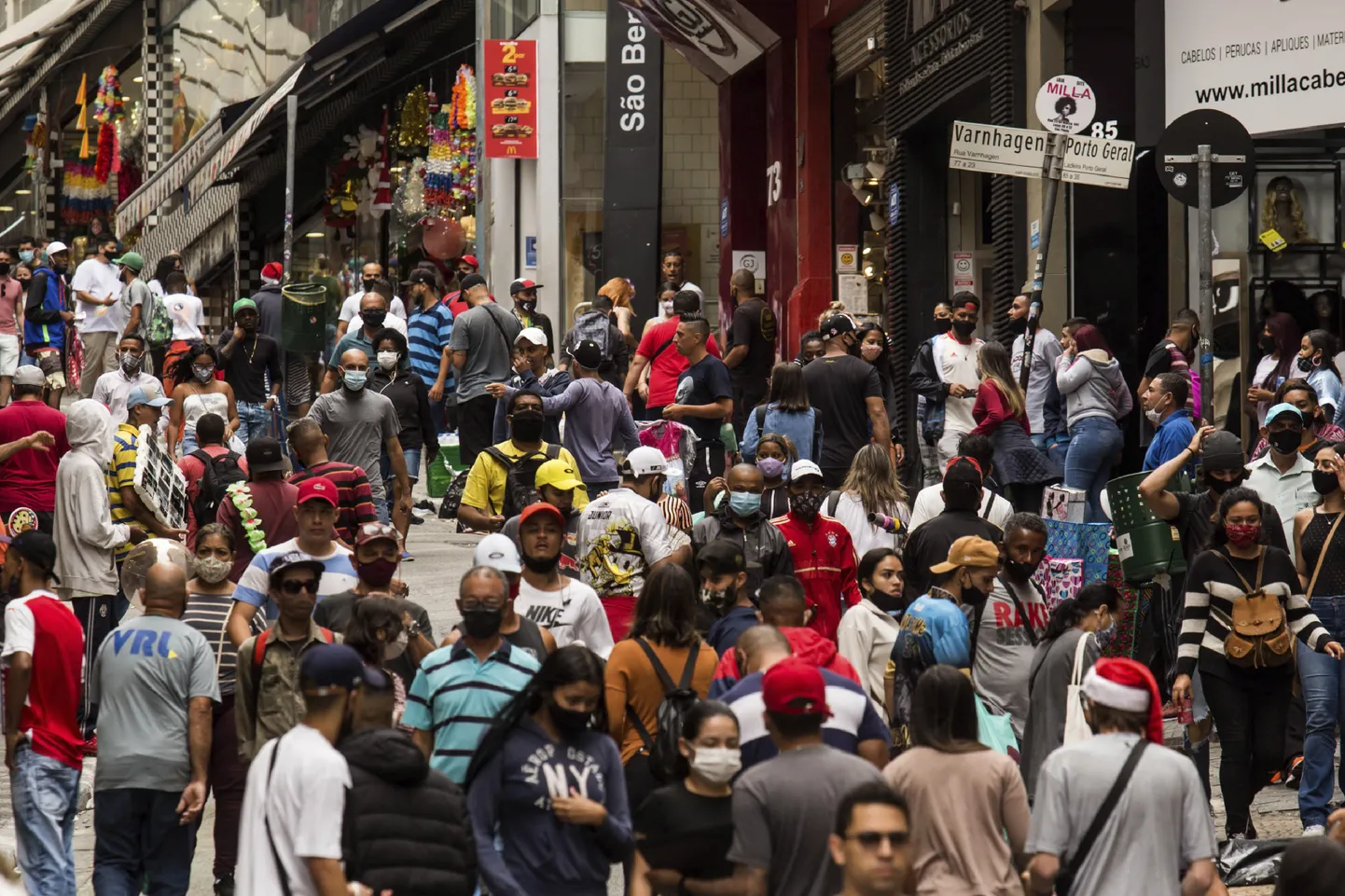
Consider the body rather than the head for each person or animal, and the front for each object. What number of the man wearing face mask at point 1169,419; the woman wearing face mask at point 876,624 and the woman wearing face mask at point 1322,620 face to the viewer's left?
1

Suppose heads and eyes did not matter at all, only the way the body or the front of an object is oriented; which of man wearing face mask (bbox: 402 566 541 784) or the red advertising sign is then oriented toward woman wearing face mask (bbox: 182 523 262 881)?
the red advertising sign

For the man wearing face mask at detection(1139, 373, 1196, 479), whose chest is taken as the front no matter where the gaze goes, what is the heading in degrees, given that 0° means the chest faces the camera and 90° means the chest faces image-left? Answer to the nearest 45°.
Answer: approximately 90°

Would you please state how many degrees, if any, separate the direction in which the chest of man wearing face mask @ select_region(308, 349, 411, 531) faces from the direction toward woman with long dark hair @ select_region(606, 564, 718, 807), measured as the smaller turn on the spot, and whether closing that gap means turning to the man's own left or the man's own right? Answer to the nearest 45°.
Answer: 0° — they already face them

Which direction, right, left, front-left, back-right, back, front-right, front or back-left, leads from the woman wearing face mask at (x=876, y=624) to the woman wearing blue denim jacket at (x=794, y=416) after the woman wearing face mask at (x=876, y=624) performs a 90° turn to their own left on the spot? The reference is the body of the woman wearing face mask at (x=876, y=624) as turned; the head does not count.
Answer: front-left

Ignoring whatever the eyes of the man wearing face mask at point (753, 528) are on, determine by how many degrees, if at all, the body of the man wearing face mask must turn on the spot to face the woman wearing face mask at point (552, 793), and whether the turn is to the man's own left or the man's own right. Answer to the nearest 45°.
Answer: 0° — they already face them

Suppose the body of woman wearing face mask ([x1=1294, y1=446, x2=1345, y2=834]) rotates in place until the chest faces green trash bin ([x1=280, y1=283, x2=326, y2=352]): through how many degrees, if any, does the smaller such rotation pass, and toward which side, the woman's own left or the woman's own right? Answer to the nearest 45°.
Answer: approximately 135° to the woman's own right

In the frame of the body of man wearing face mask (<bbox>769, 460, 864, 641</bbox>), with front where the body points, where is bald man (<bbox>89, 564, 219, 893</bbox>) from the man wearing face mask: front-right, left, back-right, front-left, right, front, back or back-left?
front-right

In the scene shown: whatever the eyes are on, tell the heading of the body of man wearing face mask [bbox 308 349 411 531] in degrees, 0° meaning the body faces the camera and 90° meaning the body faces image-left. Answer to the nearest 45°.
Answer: approximately 0°

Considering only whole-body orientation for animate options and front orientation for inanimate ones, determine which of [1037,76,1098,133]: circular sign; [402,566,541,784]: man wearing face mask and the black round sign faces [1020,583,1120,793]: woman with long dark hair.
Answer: the circular sign

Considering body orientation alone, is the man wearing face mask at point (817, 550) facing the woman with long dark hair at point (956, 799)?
yes

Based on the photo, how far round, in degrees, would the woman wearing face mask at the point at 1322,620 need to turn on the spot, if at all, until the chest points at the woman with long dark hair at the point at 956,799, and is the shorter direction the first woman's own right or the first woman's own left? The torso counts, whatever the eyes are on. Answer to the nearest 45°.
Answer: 0° — they already face them

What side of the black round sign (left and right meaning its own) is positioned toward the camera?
back

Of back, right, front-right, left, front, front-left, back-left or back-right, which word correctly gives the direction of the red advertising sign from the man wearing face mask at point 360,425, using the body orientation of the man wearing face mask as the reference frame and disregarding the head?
back

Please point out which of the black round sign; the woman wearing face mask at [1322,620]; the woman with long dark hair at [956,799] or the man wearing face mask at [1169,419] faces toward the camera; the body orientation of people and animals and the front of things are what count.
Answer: the woman wearing face mask

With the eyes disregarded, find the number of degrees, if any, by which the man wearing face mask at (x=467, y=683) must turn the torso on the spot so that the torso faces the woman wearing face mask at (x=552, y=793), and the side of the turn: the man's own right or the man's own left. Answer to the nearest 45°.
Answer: approximately 45° to the man's own left
